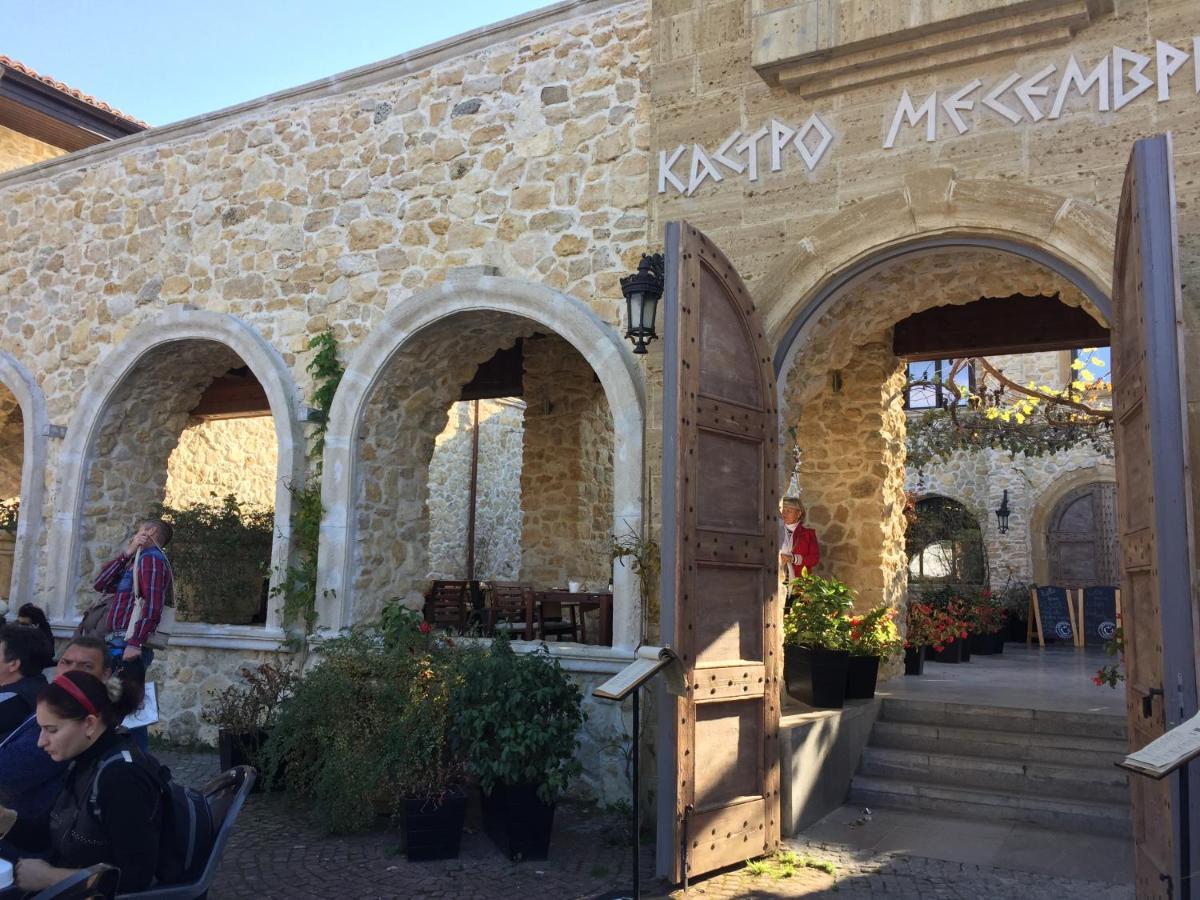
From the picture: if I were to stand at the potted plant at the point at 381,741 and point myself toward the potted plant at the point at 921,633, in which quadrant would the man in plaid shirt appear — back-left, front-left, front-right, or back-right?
back-left

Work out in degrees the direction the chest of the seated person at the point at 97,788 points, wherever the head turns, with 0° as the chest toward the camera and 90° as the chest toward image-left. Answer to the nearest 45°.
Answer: approximately 90°

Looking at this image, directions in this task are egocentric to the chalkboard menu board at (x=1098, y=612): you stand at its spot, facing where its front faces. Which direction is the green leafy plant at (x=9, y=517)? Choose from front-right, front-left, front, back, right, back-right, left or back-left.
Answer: front-right

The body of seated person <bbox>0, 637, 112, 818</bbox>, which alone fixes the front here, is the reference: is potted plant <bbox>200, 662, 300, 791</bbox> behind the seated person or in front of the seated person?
behind

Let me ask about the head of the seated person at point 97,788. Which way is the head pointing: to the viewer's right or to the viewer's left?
to the viewer's left

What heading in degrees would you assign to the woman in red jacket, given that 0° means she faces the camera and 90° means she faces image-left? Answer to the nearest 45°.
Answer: approximately 45°
